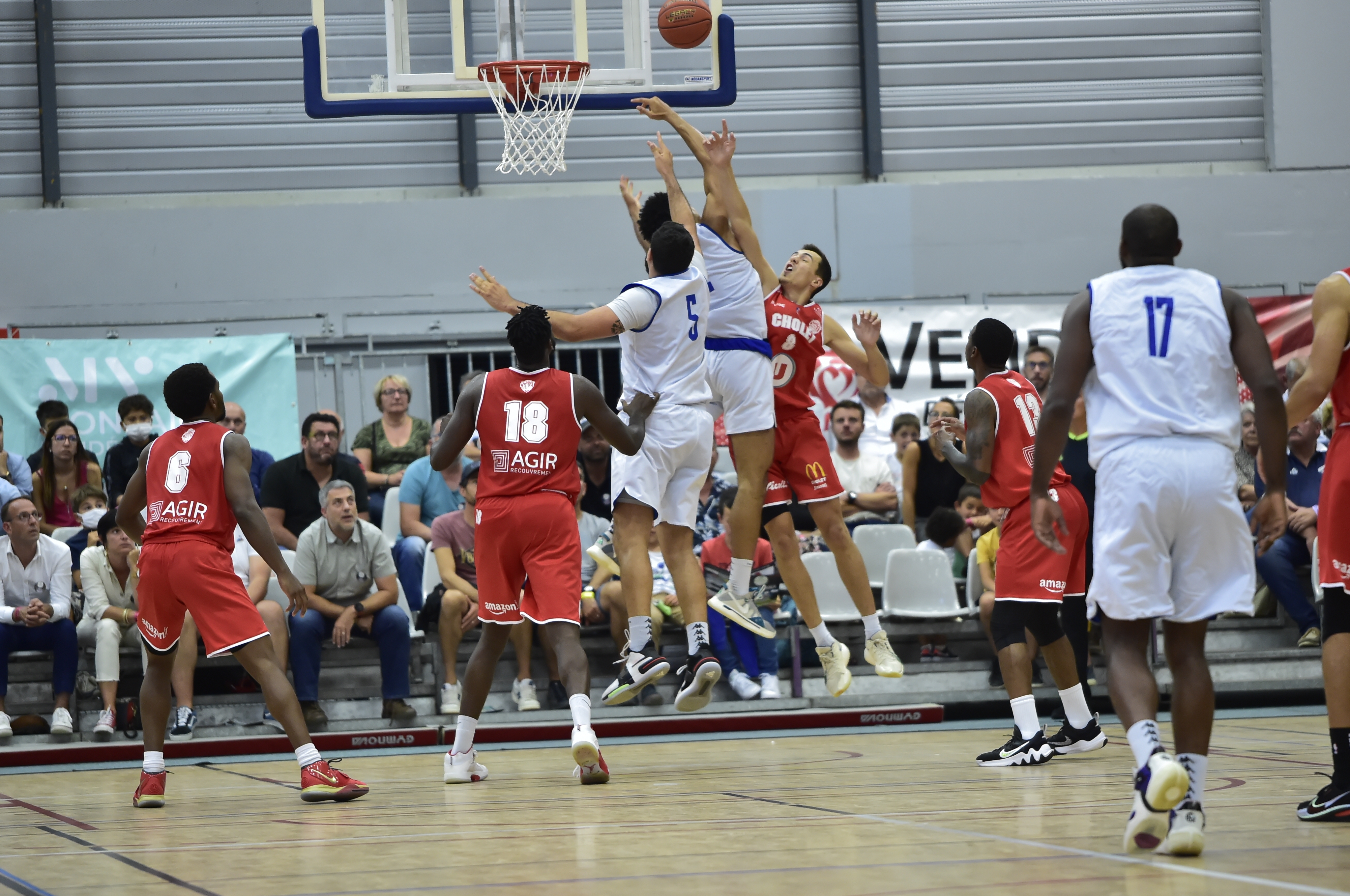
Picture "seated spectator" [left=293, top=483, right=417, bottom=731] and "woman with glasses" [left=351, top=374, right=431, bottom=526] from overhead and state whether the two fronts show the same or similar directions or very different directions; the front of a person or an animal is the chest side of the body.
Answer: same or similar directions

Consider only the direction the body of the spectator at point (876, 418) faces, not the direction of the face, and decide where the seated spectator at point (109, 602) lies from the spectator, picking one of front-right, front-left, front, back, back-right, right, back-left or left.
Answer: front-right

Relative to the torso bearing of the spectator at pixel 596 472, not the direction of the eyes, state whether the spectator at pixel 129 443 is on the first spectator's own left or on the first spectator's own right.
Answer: on the first spectator's own right

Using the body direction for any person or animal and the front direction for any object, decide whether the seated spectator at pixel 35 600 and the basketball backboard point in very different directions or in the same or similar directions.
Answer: same or similar directions

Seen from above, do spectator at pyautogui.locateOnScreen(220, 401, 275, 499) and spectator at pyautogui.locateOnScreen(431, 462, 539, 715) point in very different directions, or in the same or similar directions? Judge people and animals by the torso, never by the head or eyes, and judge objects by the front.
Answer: same or similar directions

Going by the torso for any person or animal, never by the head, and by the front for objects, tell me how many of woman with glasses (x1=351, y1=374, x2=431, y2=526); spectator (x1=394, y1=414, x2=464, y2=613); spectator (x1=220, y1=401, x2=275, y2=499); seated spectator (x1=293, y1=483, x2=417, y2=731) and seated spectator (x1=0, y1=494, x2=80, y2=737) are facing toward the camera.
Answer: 5

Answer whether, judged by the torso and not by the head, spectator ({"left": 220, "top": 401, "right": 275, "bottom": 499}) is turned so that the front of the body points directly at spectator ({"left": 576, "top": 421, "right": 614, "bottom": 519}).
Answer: no

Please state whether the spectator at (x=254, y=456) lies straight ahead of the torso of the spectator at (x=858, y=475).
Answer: no

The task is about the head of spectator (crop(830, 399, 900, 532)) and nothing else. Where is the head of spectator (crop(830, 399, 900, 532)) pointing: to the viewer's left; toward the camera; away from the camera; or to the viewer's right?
toward the camera

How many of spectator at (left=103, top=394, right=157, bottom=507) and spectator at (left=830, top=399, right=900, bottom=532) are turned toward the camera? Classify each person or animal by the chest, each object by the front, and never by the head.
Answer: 2

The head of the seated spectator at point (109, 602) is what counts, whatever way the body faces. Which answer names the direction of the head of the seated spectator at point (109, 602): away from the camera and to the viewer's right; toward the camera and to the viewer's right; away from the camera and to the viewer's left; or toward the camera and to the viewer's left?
toward the camera and to the viewer's right

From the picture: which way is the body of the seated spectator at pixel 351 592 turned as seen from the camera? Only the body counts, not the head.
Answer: toward the camera

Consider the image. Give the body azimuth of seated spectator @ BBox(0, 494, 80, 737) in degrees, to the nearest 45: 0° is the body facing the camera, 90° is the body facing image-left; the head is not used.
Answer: approximately 0°

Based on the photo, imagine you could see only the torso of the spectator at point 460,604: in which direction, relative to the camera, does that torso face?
toward the camera

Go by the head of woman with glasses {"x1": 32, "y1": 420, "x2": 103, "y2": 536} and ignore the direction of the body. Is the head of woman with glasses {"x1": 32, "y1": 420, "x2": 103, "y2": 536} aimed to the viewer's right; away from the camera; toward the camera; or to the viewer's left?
toward the camera

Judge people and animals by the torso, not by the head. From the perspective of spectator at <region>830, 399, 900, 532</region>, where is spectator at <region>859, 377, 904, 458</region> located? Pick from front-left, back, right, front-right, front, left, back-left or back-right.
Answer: back

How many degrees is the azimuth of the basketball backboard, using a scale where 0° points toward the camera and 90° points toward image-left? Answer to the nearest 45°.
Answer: approximately 0°

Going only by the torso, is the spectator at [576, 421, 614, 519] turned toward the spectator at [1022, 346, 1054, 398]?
no

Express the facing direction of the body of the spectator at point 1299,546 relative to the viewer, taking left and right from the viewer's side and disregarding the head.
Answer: facing the viewer and to the left of the viewer
